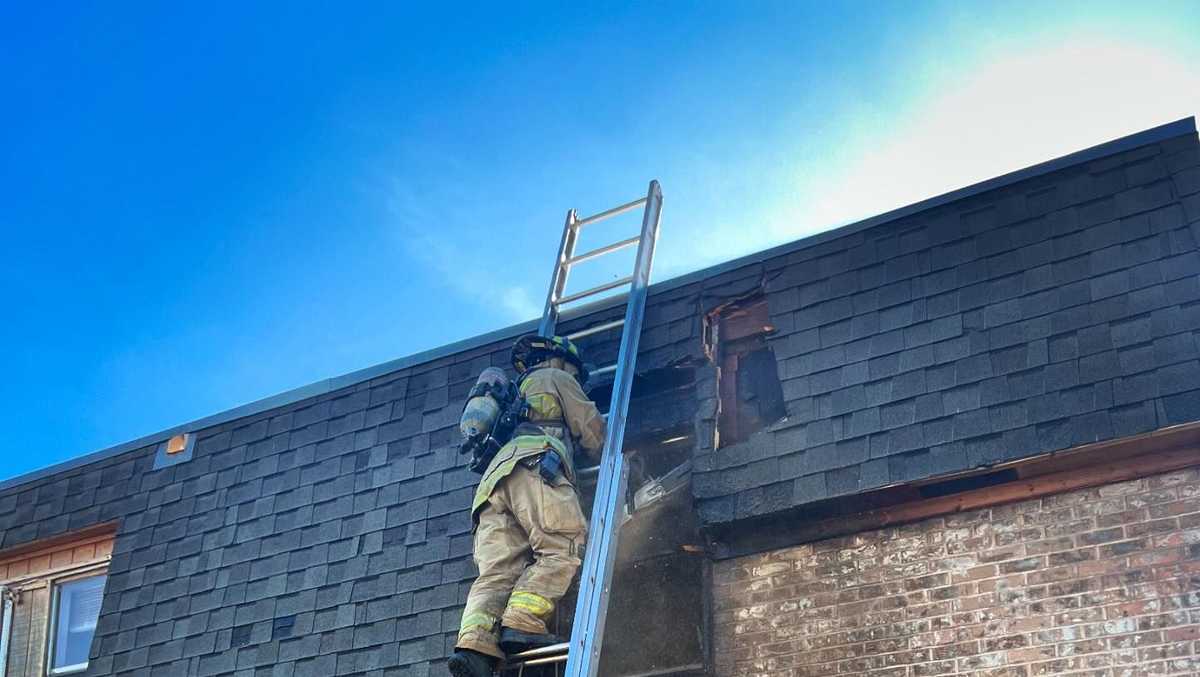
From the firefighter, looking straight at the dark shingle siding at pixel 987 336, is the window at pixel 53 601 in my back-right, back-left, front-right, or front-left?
back-left

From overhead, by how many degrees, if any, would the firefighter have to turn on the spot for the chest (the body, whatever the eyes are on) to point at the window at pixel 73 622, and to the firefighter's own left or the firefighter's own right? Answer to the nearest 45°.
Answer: approximately 90° to the firefighter's own left

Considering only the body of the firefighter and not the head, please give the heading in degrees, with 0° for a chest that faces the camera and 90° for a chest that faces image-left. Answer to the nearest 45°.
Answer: approximately 225°

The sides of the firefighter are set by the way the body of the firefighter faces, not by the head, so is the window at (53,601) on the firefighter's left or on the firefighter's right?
on the firefighter's left
